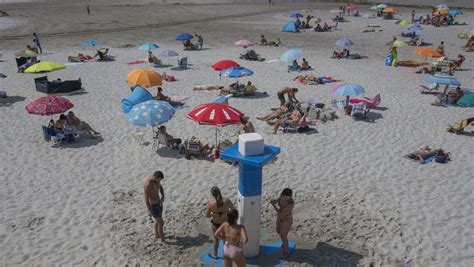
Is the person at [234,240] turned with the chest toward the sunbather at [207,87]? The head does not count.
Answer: yes

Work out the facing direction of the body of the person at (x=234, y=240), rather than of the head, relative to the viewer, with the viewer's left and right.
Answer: facing away from the viewer

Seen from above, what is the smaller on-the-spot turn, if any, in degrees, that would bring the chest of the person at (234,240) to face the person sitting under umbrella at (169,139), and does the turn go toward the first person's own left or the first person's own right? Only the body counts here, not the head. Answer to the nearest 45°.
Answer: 0° — they already face them

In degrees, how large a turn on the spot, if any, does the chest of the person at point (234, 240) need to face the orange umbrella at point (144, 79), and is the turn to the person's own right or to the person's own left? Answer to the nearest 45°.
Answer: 0° — they already face it

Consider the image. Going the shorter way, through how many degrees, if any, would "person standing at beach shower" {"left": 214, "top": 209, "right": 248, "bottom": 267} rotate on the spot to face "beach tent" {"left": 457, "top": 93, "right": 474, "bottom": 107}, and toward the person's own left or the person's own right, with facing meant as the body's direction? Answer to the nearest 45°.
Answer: approximately 45° to the person's own right

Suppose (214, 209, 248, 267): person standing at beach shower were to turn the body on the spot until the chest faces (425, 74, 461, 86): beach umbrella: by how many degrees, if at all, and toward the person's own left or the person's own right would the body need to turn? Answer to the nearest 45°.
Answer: approximately 45° to the person's own right
